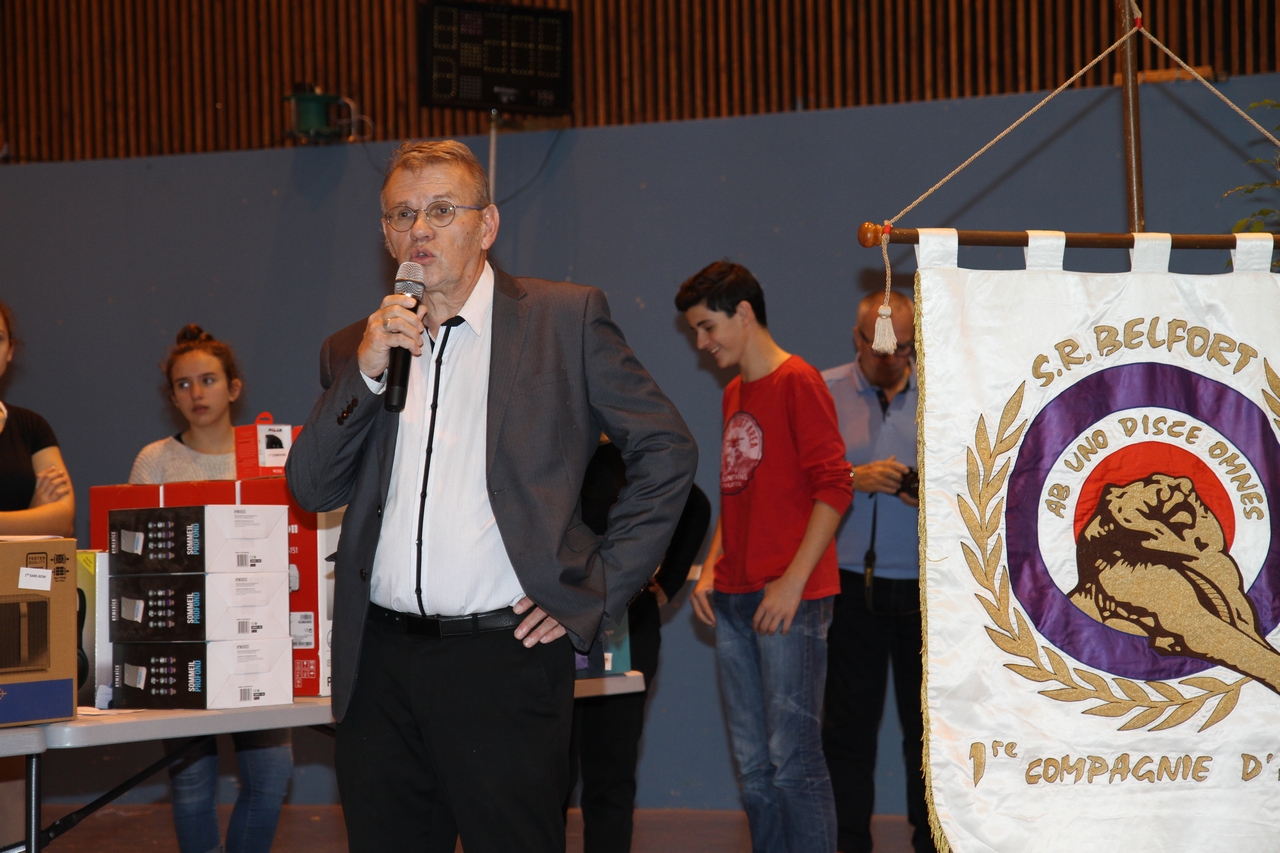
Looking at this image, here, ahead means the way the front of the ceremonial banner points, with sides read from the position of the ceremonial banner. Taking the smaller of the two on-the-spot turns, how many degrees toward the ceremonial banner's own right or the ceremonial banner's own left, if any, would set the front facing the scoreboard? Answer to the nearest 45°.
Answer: approximately 135° to the ceremonial banner's own right

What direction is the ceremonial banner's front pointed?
toward the camera

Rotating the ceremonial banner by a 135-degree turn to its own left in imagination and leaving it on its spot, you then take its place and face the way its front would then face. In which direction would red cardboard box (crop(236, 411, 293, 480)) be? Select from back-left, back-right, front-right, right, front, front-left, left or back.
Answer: back-left

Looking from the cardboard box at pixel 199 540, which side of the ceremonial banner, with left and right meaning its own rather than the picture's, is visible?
right

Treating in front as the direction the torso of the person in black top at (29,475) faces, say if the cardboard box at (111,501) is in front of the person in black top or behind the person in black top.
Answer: in front

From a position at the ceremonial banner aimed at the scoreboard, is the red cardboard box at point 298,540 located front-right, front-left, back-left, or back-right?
front-left

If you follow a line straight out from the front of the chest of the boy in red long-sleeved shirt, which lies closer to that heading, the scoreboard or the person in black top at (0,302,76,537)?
the person in black top

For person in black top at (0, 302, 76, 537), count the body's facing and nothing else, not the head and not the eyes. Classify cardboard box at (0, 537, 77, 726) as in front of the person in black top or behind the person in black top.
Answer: in front

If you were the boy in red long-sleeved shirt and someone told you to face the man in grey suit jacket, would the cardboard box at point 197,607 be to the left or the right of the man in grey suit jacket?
right

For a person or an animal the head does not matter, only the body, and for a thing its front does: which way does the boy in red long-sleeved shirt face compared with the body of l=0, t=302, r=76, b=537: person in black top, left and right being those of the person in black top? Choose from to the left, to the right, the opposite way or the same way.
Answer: to the right

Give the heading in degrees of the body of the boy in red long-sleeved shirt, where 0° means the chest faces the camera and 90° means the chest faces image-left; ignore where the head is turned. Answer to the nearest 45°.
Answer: approximately 45°

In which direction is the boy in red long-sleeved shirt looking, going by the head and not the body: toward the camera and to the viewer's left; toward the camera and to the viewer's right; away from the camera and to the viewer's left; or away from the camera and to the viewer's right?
toward the camera and to the viewer's left

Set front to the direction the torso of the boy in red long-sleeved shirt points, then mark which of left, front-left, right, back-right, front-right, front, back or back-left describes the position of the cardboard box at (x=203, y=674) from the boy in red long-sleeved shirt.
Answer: front

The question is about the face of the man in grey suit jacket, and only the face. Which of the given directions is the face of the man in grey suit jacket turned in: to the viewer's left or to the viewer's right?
to the viewer's left
